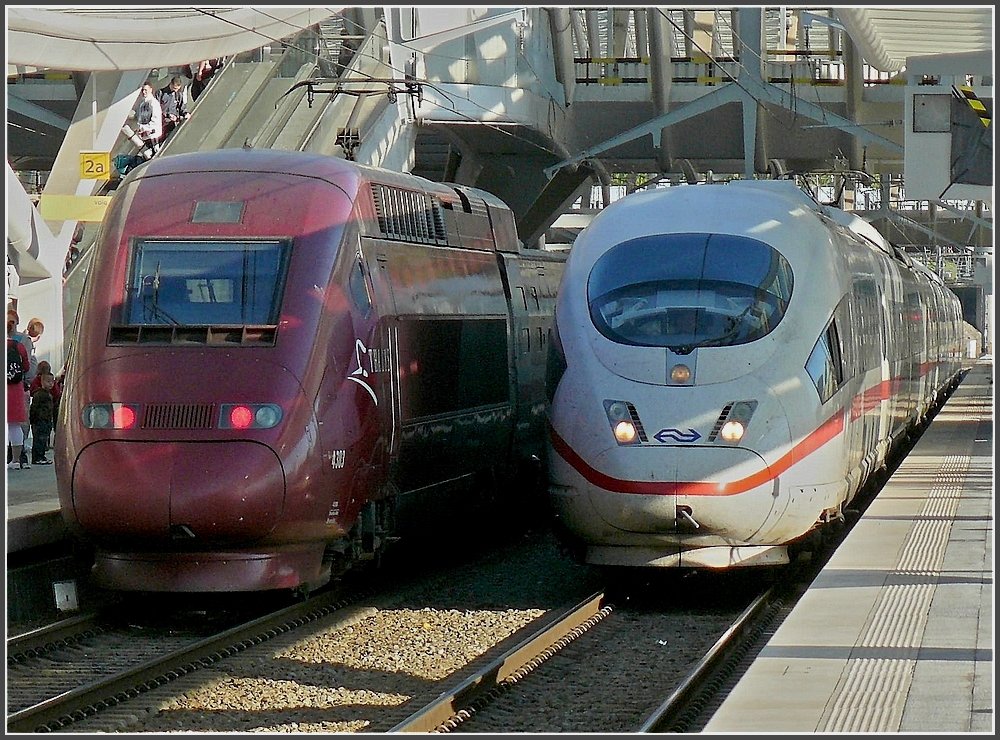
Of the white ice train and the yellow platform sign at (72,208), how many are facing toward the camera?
2

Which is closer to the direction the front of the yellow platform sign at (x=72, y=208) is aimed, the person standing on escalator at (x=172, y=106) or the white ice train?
the white ice train

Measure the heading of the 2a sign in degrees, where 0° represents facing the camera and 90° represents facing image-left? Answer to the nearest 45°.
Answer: approximately 0°

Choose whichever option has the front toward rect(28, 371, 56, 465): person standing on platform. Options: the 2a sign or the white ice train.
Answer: the 2a sign

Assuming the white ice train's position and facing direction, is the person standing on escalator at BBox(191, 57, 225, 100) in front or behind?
behind

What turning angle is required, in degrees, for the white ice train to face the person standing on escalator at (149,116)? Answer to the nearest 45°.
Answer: approximately 135° to its right

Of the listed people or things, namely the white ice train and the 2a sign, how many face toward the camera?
2

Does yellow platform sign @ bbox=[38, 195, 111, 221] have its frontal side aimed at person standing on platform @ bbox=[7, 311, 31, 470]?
yes

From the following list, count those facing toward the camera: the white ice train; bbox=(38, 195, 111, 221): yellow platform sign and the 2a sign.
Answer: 3

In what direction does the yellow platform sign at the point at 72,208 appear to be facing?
toward the camera

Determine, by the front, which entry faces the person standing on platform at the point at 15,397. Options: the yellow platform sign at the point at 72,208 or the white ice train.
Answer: the yellow platform sign

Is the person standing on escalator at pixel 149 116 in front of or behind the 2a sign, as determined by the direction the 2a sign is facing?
behind
